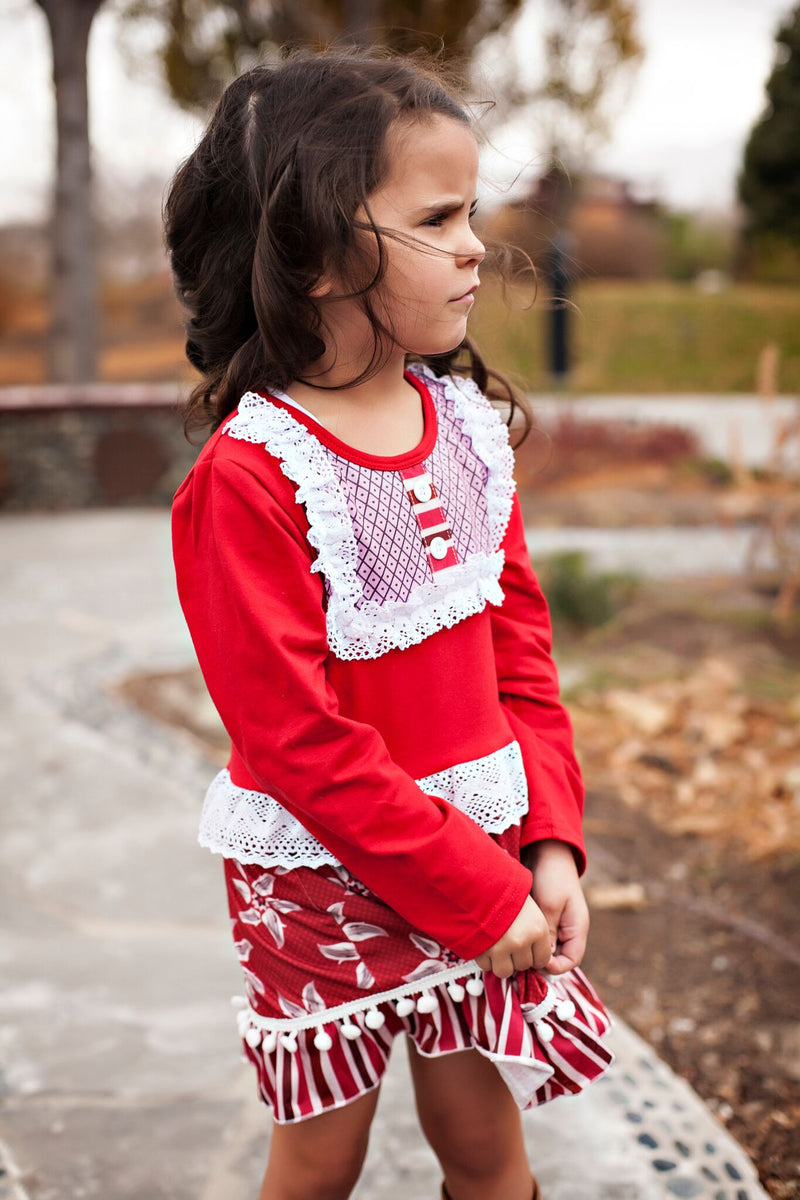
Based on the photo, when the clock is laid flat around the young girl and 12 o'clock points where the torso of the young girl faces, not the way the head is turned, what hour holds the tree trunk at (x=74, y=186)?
The tree trunk is roughly at 7 o'clock from the young girl.

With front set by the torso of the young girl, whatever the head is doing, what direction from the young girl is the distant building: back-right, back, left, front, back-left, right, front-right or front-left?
back-left

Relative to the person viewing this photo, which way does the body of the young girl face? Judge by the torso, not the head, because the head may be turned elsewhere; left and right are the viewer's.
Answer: facing the viewer and to the right of the viewer

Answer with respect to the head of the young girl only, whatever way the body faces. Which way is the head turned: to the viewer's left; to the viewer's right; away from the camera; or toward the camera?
to the viewer's right

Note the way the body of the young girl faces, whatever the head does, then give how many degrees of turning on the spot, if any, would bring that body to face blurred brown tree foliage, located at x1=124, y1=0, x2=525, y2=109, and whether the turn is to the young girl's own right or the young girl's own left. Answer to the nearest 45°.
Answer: approximately 135° to the young girl's own left

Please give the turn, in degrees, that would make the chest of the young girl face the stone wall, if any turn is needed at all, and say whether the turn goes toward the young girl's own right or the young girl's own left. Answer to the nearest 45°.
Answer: approximately 135° to the young girl's own left
